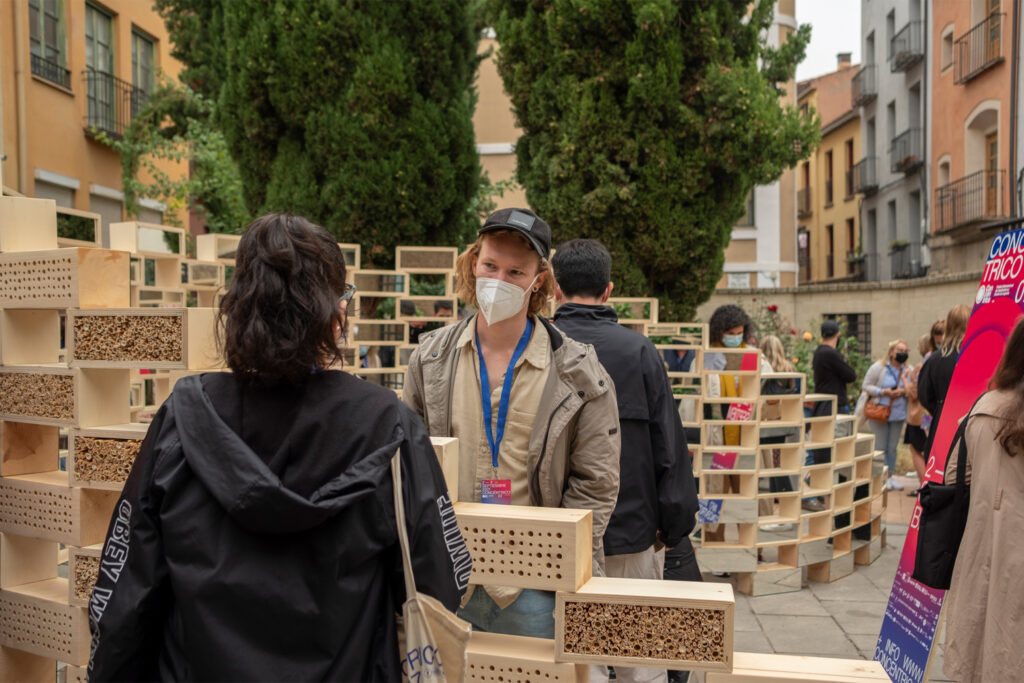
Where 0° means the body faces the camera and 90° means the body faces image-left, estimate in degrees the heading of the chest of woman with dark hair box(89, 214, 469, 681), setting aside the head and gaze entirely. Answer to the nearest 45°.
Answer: approximately 180°

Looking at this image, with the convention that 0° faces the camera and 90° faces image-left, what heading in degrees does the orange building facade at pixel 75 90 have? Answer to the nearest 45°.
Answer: approximately 315°

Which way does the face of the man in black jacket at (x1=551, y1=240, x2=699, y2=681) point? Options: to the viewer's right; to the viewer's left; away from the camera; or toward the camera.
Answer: away from the camera

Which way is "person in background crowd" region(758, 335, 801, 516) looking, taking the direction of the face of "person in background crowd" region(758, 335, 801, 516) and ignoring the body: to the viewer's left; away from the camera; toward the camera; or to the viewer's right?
away from the camera

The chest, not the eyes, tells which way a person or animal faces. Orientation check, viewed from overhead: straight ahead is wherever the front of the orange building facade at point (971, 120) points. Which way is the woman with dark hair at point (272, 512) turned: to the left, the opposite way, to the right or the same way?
to the right

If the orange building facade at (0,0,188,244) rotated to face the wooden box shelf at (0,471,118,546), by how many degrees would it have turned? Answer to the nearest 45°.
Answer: approximately 45° to its right

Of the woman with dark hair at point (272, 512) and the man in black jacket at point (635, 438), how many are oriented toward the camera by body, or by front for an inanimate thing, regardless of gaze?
0

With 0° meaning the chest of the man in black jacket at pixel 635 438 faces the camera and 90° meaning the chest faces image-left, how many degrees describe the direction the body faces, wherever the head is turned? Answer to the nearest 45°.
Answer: approximately 180°

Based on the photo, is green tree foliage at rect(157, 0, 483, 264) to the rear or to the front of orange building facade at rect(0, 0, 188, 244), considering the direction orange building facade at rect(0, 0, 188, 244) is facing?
to the front

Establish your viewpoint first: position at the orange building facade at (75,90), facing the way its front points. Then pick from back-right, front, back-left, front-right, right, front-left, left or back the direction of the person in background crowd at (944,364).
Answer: front

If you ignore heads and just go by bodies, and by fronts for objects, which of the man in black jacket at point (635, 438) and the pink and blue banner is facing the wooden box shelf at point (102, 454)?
the pink and blue banner

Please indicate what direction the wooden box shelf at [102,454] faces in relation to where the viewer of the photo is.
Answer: facing the viewer

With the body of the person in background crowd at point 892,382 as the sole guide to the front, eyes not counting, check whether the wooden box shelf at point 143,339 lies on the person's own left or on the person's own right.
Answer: on the person's own right

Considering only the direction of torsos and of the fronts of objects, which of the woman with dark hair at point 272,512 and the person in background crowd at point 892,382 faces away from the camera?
the woman with dark hair

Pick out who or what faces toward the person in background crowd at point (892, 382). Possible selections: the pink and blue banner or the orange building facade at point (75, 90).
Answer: the orange building facade

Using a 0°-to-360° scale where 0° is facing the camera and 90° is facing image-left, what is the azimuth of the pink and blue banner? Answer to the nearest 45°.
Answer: approximately 45°

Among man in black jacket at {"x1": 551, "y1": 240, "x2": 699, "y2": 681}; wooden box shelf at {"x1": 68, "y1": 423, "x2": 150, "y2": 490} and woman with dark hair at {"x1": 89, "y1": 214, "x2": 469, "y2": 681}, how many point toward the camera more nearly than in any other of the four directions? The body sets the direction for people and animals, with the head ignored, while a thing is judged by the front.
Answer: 1

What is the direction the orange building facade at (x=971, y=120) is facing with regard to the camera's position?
facing the viewer and to the left of the viewer

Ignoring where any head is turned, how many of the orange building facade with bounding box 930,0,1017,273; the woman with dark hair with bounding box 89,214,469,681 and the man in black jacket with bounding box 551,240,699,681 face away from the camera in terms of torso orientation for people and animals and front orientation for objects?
2

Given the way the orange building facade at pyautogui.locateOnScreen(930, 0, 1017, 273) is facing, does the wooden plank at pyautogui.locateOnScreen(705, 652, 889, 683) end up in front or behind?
in front
